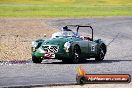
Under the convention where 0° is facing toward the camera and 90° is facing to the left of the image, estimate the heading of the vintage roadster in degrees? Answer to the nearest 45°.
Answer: approximately 45°
